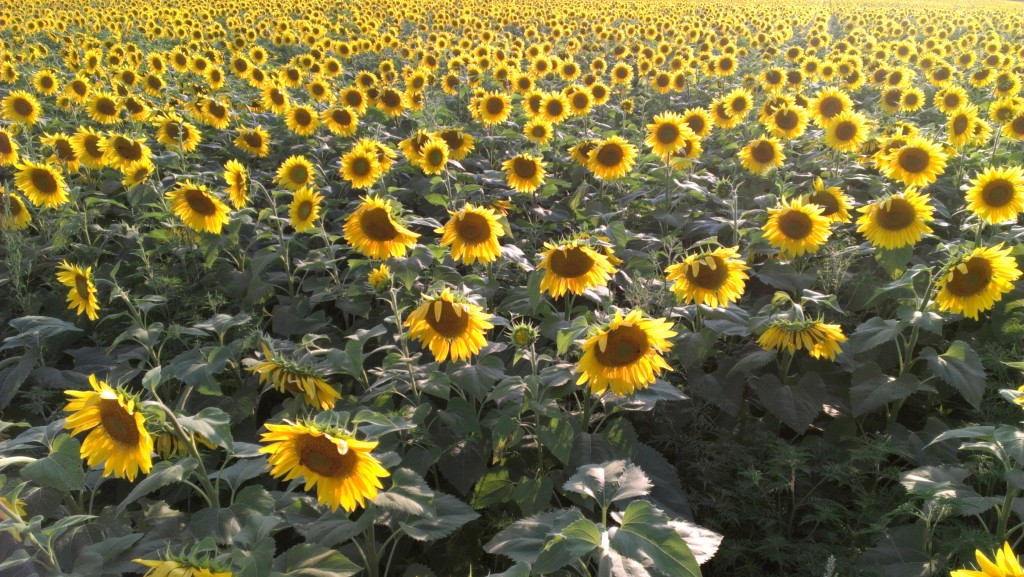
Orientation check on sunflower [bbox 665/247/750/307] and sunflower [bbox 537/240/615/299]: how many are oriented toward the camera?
2

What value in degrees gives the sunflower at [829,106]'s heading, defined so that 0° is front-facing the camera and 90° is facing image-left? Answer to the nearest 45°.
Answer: approximately 0°

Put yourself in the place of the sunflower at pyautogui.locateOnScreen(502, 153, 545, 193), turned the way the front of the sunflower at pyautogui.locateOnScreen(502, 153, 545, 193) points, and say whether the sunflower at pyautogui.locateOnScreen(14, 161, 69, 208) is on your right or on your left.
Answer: on your right

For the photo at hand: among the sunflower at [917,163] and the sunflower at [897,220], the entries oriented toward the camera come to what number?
2

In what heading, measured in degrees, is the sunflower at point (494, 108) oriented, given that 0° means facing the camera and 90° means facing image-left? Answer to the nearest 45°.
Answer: approximately 0°

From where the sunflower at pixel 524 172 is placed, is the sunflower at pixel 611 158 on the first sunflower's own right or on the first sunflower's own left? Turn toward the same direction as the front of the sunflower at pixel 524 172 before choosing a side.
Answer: on the first sunflower's own left
